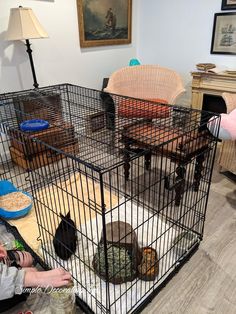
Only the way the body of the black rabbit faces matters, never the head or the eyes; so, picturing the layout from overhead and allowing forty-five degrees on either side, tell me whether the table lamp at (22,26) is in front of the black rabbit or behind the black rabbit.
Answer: in front

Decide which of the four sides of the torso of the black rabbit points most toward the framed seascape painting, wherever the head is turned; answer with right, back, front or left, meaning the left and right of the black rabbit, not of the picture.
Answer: front

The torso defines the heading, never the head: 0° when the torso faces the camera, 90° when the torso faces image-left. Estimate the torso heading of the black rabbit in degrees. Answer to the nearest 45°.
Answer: approximately 180°

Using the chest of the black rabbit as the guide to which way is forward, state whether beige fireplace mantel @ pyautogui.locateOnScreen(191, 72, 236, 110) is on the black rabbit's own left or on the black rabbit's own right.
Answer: on the black rabbit's own right

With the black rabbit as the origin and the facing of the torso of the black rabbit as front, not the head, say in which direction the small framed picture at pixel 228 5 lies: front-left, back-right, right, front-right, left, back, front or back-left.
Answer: front-right

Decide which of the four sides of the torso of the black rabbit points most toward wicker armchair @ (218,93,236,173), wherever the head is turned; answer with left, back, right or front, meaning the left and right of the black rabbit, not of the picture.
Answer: right
